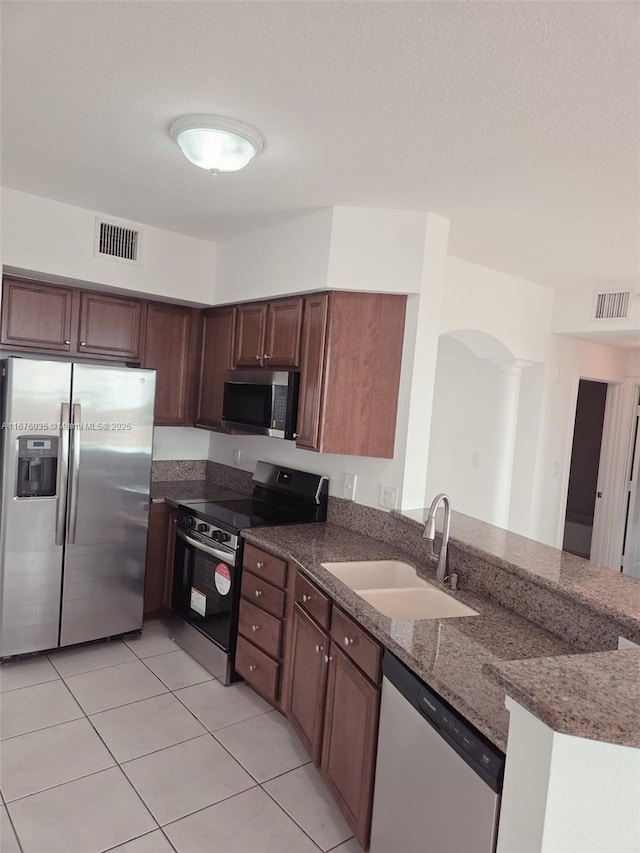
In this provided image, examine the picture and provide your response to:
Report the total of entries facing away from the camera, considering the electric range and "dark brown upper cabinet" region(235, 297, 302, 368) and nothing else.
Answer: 0

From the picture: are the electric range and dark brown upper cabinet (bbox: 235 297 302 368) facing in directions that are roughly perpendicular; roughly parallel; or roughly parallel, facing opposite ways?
roughly parallel

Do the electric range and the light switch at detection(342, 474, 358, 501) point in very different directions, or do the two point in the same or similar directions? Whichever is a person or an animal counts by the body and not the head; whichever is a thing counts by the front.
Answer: same or similar directions

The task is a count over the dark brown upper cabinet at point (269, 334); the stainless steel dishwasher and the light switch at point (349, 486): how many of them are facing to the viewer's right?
0

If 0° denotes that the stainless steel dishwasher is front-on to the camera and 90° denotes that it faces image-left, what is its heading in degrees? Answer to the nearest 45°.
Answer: approximately 45°

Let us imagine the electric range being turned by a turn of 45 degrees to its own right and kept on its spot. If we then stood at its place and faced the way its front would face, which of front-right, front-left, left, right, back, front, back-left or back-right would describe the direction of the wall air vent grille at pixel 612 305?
back

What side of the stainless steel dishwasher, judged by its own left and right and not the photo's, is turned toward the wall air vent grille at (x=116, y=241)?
right

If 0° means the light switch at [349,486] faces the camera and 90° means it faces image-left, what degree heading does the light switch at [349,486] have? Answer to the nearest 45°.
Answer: approximately 45°

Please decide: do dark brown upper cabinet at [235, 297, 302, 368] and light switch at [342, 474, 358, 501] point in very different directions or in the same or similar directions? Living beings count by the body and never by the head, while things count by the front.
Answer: same or similar directions

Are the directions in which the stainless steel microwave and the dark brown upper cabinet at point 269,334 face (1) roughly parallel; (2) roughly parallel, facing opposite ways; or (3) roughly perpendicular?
roughly parallel

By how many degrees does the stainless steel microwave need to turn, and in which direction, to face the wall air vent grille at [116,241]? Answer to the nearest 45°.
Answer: approximately 45° to its right

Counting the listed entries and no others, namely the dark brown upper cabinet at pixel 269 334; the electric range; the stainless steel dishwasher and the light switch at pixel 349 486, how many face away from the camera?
0

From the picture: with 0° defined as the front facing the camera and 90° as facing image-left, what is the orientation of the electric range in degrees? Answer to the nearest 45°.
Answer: approximately 45°

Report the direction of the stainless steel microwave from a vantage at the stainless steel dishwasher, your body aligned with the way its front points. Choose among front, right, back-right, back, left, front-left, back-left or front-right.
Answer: right
